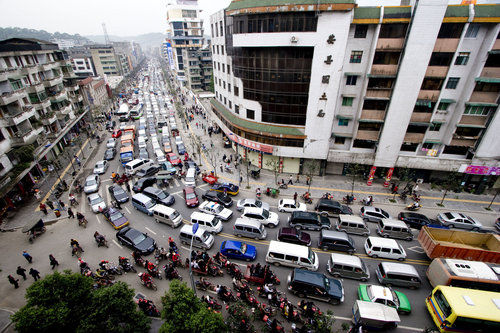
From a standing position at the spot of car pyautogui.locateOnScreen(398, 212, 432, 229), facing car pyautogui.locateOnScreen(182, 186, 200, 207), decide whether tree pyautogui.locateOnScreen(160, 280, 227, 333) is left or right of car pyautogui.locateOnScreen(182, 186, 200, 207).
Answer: left

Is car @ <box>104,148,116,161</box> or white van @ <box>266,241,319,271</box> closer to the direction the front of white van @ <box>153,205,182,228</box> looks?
the white van

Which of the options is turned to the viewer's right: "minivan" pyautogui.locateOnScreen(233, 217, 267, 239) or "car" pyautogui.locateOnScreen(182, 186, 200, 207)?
the minivan

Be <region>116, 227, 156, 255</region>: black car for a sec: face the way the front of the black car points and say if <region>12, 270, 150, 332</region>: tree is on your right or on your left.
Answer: on your right

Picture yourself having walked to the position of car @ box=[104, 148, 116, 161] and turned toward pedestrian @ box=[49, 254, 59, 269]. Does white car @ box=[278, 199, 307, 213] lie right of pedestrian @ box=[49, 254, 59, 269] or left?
left

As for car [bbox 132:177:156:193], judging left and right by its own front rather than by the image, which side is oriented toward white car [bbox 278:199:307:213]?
right

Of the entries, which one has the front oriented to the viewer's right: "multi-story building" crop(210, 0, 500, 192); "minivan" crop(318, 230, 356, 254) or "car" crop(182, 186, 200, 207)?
the minivan

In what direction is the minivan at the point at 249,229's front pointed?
to the viewer's right
